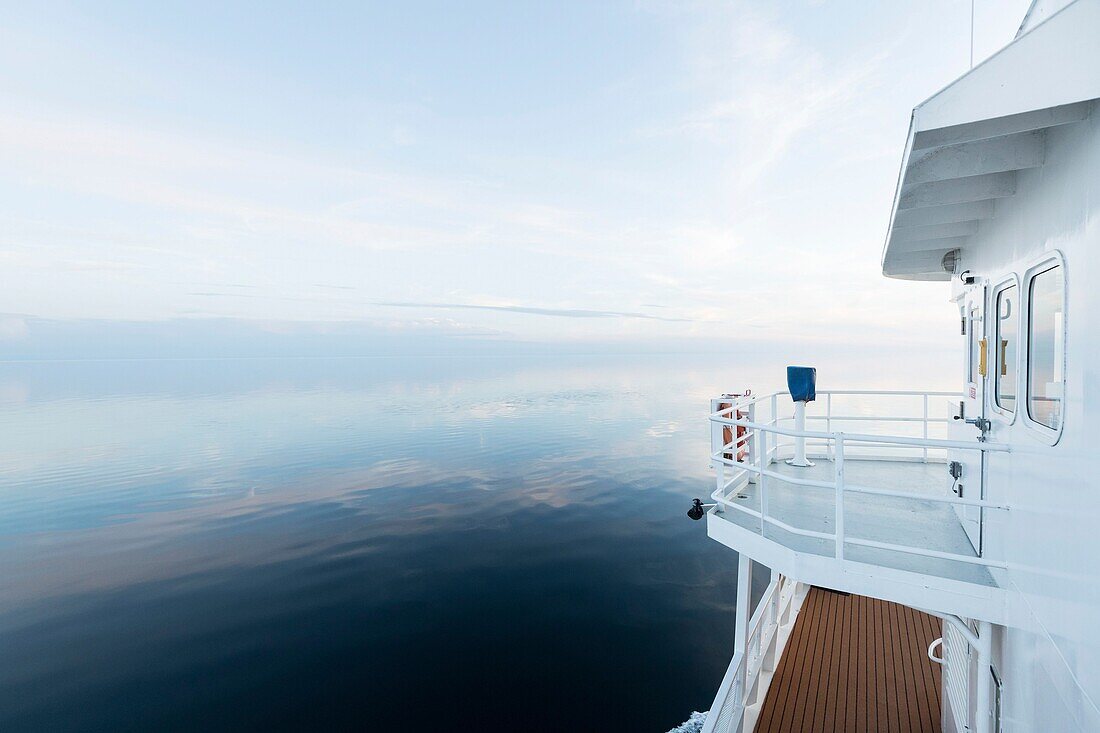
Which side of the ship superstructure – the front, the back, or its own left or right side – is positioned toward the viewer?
back
